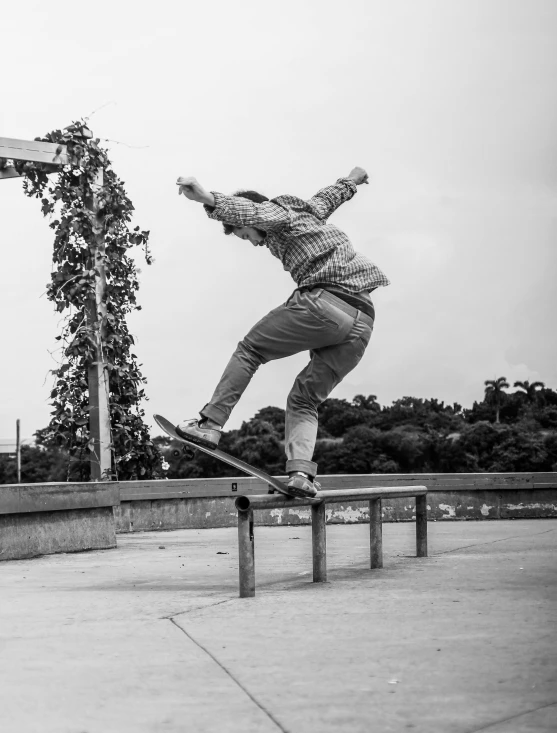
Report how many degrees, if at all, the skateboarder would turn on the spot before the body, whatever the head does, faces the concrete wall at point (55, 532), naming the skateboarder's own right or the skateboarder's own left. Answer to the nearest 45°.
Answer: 0° — they already face it

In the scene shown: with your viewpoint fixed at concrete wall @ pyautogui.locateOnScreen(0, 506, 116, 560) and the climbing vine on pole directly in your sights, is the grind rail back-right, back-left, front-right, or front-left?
back-right

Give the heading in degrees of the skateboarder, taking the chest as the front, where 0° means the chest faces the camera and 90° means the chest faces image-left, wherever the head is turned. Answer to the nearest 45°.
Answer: approximately 135°
